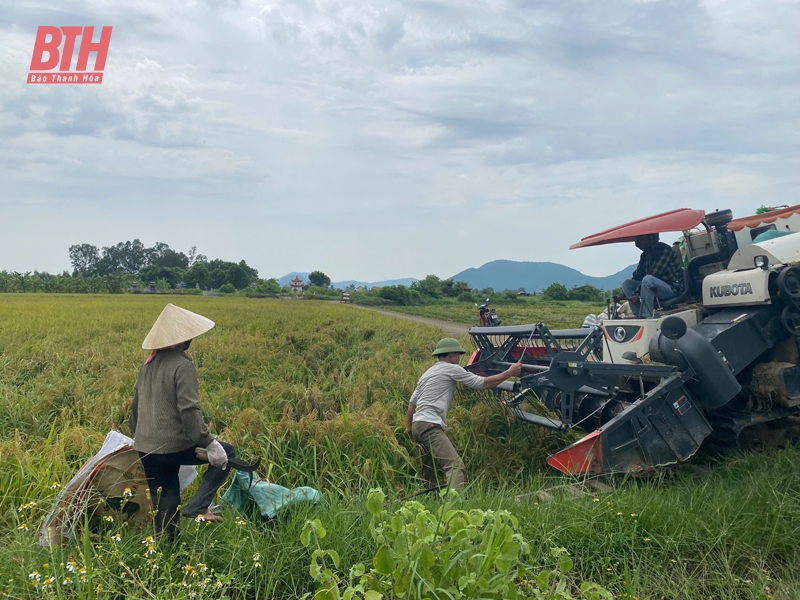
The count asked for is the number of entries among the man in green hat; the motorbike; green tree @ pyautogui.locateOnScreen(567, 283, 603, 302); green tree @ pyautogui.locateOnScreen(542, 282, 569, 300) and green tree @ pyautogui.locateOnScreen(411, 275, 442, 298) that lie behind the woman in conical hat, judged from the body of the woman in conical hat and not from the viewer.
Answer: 0

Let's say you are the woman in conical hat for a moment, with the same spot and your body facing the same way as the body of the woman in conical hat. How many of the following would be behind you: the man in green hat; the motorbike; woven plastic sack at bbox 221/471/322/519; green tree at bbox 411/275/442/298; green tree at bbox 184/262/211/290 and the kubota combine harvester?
0

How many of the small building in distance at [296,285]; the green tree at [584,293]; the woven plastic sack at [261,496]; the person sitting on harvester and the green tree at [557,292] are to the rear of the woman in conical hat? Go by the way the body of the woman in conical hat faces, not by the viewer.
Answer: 0

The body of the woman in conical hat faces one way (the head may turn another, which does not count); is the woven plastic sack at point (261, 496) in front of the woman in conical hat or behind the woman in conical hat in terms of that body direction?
in front

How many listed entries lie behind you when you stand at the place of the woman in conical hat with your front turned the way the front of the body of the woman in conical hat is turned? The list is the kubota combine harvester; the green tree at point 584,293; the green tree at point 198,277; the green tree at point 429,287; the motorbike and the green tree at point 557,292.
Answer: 0

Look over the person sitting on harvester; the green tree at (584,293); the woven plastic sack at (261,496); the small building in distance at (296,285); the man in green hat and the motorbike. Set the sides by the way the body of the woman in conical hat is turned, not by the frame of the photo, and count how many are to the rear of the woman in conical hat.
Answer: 0

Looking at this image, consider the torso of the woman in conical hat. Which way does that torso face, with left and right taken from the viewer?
facing away from the viewer and to the right of the viewer

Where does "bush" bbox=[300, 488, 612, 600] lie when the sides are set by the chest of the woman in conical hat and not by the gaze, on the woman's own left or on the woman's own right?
on the woman's own right

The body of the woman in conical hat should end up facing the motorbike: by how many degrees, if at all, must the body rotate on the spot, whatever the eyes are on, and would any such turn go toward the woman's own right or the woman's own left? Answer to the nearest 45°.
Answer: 0° — they already face it

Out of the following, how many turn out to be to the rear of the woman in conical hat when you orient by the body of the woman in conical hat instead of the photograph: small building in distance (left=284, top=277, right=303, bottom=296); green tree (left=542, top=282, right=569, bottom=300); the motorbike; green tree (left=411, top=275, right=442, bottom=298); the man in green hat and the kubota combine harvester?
0

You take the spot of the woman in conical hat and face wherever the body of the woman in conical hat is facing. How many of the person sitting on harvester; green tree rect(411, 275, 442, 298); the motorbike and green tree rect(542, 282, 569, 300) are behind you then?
0

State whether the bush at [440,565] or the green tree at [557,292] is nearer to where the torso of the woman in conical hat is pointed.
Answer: the green tree

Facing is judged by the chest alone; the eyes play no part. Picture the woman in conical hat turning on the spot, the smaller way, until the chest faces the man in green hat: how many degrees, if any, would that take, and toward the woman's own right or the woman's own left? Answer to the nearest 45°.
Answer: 0° — they already face them
